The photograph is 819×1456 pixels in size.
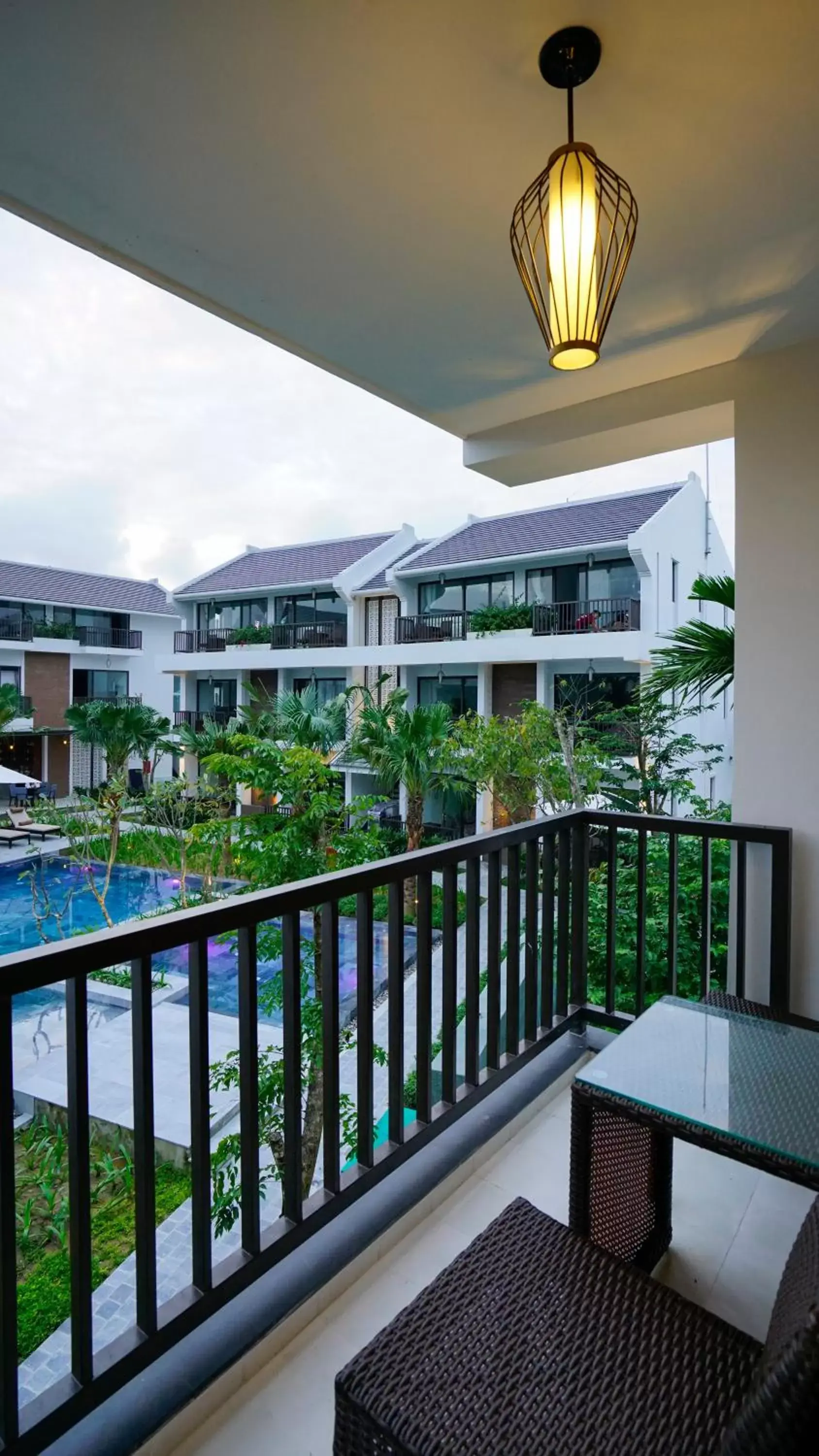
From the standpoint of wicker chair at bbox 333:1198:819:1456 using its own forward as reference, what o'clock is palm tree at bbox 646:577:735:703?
The palm tree is roughly at 2 o'clock from the wicker chair.

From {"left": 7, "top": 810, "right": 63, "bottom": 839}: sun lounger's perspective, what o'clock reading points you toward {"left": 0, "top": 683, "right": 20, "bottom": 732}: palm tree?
The palm tree is roughly at 7 o'clock from the sun lounger.

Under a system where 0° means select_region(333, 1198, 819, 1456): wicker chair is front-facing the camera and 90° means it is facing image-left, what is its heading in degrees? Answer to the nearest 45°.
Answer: approximately 135°

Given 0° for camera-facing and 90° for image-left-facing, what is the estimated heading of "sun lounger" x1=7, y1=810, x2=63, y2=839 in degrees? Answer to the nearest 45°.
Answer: approximately 315°

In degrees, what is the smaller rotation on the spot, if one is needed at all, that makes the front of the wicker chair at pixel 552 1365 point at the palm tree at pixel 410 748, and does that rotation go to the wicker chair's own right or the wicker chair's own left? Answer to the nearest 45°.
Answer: approximately 45° to the wicker chair's own right
